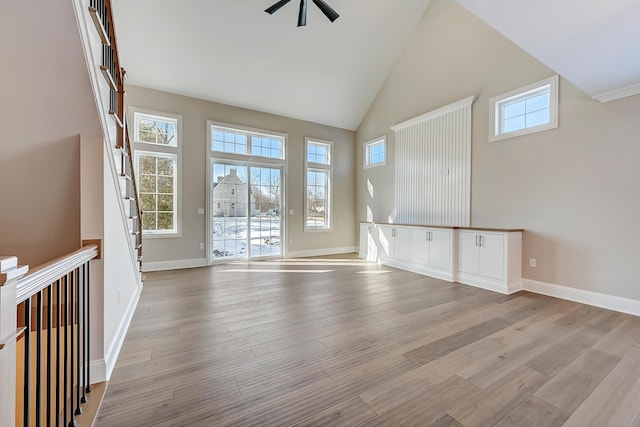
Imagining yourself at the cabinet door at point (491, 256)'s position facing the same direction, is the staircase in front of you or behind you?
in front

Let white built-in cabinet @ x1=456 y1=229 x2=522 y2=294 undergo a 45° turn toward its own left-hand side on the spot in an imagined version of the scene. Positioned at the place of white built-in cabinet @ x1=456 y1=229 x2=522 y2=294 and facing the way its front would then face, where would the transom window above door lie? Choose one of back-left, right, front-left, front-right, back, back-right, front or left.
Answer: right

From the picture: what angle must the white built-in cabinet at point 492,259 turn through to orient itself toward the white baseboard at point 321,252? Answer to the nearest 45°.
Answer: approximately 45° to its right

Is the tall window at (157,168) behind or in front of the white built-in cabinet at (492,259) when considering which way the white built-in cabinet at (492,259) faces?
in front

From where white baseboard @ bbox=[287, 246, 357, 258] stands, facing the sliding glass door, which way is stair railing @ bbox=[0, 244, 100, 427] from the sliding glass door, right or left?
left

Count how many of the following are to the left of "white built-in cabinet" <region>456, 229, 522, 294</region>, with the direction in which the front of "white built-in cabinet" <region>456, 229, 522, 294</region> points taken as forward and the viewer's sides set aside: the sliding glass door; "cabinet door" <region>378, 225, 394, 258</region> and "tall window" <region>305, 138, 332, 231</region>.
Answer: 0

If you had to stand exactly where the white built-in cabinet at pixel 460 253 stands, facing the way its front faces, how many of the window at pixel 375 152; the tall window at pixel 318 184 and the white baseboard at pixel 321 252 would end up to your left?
0

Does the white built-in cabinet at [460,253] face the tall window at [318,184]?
no

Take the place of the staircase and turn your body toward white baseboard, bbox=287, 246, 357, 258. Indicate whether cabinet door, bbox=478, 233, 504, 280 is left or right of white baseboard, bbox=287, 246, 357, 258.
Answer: right

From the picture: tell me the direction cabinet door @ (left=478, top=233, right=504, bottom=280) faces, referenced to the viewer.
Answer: facing the viewer and to the left of the viewer

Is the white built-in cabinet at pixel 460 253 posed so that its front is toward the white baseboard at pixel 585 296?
no

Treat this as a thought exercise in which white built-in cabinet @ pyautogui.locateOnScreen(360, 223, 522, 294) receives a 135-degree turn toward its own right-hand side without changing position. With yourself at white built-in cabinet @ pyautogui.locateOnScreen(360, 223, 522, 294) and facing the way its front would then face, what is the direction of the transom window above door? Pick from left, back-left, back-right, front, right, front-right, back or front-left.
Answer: left

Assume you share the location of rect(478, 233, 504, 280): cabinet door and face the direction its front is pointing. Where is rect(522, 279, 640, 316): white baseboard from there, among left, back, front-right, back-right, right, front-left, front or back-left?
back-left

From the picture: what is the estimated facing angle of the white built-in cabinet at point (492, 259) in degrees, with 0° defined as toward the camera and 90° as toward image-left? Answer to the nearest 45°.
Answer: approximately 45°

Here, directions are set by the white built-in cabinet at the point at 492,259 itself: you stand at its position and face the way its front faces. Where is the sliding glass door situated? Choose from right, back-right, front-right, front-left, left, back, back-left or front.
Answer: front-right
